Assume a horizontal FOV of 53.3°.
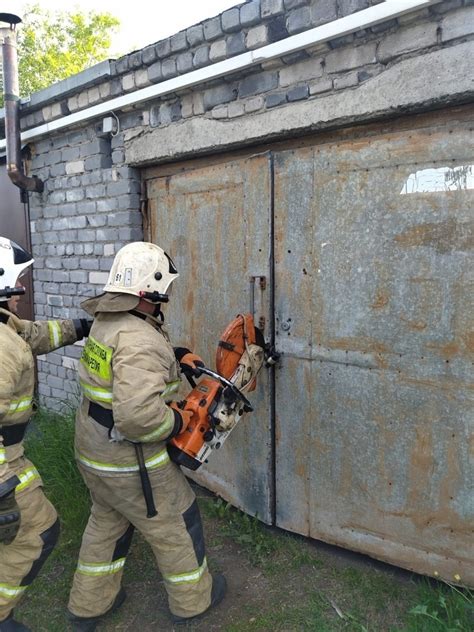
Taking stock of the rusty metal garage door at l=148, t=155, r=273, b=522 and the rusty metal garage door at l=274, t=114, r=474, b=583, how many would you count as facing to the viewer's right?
0

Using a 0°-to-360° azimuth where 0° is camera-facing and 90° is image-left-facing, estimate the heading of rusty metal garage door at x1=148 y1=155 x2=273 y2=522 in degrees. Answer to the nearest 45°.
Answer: approximately 45°

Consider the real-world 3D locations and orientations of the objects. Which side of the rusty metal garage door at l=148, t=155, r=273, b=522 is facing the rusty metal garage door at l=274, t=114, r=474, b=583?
left

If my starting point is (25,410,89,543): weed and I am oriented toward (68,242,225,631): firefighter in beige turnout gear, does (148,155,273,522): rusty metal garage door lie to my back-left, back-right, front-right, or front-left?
front-left

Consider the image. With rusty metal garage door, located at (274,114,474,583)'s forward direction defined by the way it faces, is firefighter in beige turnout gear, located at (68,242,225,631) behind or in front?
in front

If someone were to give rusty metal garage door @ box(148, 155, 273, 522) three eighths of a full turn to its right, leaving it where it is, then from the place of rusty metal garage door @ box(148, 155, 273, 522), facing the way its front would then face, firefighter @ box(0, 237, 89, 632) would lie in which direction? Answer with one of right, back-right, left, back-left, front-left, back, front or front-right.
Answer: back-left

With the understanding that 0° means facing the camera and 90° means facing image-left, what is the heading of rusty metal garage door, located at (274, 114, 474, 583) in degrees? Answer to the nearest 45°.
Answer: approximately 45°

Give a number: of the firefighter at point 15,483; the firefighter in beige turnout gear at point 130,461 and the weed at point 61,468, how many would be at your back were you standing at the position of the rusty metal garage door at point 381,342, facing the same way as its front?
0

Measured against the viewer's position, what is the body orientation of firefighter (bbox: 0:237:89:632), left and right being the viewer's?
facing to the right of the viewer

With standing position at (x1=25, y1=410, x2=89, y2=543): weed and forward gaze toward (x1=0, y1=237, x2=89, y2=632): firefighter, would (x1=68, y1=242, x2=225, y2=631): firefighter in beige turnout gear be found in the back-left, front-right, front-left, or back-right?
front-left

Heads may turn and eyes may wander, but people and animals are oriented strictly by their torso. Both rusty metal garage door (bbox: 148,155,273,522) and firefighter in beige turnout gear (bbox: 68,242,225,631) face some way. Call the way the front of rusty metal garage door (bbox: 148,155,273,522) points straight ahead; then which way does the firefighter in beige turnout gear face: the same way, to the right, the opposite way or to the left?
the opposite way

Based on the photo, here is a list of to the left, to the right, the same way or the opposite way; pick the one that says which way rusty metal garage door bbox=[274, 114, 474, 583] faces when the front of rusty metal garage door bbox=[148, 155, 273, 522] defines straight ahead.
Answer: the same way

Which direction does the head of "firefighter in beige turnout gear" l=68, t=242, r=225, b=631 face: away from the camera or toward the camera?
away from the camera

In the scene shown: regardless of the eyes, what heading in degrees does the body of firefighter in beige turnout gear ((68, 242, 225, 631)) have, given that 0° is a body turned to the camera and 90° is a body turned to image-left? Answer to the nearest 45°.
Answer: approximately 225°

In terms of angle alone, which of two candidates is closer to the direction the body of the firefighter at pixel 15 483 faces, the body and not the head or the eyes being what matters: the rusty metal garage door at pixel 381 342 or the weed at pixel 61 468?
the rusty metal garage door

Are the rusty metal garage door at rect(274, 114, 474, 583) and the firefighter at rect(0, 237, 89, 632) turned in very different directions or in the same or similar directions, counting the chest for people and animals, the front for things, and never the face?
very different directions

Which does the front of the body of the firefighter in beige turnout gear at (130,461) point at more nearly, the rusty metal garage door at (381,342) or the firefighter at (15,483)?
the rusty metal garage door
